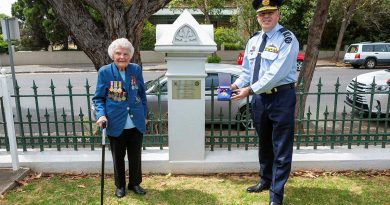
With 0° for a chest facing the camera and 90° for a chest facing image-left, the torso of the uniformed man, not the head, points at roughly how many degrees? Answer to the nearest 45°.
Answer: approximately 45°

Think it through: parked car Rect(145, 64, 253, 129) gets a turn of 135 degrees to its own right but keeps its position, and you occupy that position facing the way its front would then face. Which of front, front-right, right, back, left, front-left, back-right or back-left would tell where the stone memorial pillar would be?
back-right

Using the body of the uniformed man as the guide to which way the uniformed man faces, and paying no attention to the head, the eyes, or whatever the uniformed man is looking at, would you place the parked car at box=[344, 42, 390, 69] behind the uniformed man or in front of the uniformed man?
behind

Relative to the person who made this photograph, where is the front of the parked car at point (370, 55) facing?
facing away from the viewer and to the right of the viewer

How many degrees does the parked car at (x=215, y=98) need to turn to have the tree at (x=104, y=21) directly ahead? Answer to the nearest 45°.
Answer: approximately 45° to its left

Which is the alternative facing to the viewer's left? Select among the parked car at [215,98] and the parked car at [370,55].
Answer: the parked car at [215,98]

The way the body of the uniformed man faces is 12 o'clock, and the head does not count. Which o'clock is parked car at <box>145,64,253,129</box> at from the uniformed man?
The parked car is roughly at 4 o'clock from the uniformed man.

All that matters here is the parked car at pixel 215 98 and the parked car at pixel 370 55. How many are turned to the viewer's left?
1

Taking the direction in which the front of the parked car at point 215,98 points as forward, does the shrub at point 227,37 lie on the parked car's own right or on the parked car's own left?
on the parked car's own right

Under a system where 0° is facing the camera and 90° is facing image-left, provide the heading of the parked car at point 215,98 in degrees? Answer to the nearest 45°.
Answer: approximately 90°

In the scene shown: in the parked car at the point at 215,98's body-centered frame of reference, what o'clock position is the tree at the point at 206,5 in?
The tree is roughly at 3 o'clock from the parked car.

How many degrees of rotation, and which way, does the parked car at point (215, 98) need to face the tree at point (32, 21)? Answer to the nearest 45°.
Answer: approximately 45° to its right

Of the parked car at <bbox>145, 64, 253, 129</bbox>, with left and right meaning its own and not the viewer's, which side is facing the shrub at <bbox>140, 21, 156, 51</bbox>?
right

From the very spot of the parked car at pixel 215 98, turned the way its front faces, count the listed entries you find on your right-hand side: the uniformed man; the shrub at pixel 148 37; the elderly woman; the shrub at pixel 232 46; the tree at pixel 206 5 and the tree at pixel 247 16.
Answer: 4
